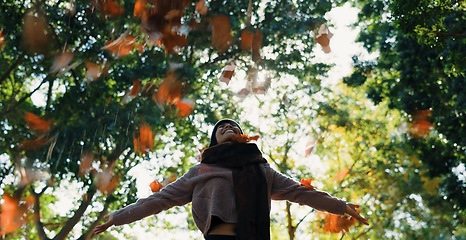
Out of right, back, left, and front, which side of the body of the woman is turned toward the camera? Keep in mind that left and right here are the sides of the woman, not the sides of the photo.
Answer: front

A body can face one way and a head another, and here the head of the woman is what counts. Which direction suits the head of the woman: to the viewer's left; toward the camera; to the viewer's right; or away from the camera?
toward the camera
